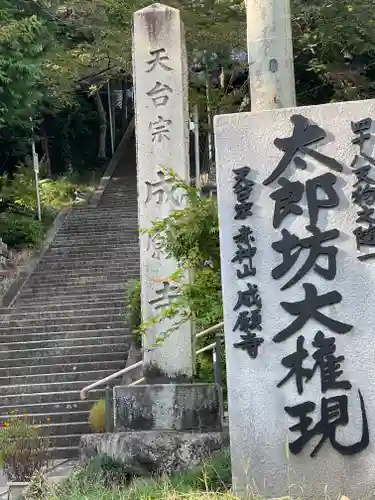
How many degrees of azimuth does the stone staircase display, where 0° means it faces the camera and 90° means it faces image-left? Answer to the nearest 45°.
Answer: approximately 0°

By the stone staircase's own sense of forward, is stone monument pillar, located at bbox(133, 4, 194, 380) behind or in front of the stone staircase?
in front

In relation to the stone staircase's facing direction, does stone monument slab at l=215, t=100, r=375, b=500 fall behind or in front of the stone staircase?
in front
